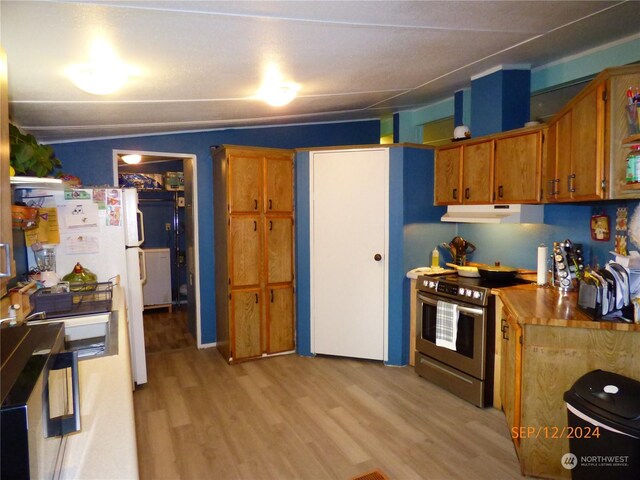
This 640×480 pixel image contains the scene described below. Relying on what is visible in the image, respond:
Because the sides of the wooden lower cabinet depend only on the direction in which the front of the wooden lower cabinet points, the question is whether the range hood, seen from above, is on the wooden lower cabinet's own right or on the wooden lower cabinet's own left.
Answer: on the wooden lower cabinet's own right

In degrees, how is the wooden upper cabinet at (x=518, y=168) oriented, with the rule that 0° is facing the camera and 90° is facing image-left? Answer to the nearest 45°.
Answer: approximately 45°

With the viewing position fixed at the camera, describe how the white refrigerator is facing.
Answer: facing to the right of the viewer

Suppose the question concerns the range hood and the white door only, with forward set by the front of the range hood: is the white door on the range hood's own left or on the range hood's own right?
on the range hood's own right

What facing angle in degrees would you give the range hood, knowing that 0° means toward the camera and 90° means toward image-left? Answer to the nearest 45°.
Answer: approximately 45°

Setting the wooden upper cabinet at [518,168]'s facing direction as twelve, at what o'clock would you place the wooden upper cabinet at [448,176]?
the wooden upper cabinet at [448,176] is roughly at 3 o'clock from the wooden upper cabinet at [518,168].

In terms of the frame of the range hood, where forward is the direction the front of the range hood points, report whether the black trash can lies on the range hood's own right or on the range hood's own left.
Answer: on the range hood's own left
